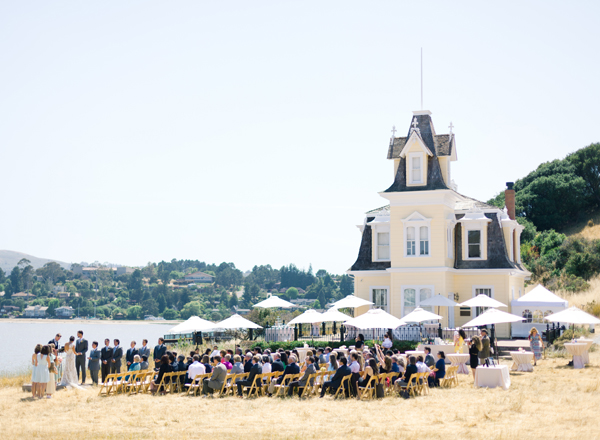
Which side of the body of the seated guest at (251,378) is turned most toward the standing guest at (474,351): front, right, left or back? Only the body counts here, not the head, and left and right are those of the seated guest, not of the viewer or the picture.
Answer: back

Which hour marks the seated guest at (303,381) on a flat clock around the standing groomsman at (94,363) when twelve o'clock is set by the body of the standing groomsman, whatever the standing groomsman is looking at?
The seated guest is roughly at 9 o'clock from the standing groomsman.

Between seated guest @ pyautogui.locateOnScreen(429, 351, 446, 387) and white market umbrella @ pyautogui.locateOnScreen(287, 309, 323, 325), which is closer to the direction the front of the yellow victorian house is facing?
the seated guest

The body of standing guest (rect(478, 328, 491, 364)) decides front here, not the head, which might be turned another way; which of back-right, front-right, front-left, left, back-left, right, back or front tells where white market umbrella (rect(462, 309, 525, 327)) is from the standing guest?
right

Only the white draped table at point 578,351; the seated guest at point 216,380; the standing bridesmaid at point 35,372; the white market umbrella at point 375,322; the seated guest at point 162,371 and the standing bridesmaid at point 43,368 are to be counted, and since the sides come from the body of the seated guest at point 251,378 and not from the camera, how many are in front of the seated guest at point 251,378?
4

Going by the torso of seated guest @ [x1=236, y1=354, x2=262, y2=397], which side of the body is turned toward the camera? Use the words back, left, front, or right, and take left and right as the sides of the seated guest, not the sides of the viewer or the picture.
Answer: left

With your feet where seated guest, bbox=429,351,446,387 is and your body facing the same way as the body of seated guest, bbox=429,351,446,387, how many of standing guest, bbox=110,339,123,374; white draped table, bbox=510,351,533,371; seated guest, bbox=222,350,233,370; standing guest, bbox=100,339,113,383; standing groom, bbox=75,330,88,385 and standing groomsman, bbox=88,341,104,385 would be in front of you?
5

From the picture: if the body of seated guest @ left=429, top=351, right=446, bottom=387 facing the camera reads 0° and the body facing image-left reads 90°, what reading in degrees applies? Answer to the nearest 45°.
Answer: approximately 90°

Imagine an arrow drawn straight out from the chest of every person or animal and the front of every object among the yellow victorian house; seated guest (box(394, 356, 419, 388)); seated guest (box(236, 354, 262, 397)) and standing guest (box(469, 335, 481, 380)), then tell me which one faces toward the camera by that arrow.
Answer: the yellow victorian house

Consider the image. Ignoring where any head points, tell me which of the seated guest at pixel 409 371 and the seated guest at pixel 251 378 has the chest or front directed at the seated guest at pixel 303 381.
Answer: the seated guest at pixel 409 371

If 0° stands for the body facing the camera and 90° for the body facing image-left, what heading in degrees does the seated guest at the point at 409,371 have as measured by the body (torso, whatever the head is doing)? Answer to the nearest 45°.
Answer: approximately 90°

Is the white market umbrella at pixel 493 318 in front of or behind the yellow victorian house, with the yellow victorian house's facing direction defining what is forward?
in front
